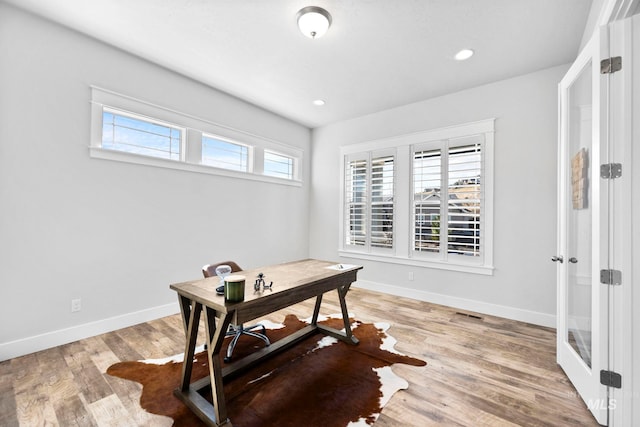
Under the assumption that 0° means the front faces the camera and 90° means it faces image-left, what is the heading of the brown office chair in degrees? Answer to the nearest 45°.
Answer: approximately 315°

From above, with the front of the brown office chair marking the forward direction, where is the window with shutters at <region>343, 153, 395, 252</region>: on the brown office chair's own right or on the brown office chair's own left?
on the brown office chair's own left

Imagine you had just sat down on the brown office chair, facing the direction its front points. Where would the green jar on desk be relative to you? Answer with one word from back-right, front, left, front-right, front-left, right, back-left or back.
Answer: front-right
